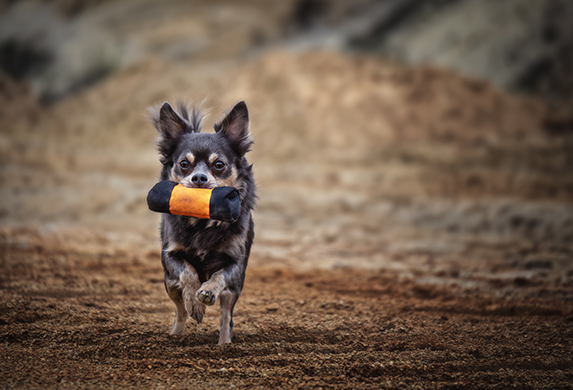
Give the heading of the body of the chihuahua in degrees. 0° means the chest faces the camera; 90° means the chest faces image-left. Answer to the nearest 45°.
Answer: approximately 0°
